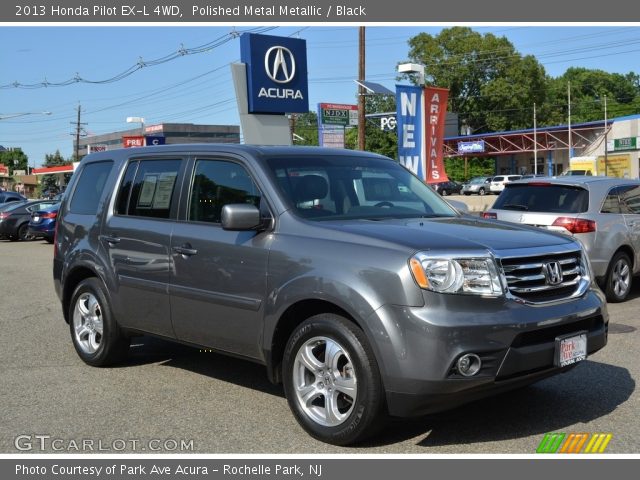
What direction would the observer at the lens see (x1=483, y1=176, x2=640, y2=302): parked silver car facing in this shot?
facing away from the viewer and to the right of the viewer

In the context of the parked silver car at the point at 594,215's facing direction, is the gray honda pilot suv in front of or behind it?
behind

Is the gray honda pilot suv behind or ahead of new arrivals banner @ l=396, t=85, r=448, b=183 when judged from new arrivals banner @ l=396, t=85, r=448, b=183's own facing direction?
ahead

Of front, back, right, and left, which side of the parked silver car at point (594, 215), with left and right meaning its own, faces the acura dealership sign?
left

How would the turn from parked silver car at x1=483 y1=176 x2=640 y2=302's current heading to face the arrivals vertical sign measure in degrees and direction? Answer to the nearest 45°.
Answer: approximately 45° to its left

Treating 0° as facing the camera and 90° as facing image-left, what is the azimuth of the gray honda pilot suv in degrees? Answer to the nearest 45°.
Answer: approximately 315°

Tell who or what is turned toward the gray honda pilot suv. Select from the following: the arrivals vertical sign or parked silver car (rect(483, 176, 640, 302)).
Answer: the arrivals vertical sign

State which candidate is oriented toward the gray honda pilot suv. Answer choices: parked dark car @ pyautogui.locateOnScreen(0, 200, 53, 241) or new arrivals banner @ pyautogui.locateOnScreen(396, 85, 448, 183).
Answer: the new arrivals banner

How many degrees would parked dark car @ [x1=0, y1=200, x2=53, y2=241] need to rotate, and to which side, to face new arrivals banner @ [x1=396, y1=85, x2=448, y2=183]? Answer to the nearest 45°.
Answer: approximately 90° to its right
